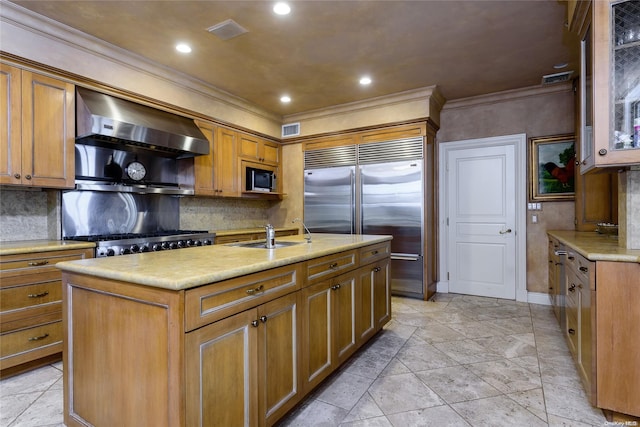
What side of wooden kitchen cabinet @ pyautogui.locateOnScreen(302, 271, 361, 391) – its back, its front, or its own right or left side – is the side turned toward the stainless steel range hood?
back

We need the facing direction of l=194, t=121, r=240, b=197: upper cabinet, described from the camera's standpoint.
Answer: facing the viewer and to the right of the viewer

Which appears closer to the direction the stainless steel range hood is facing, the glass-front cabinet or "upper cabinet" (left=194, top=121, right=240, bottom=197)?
the glass-front cabinet

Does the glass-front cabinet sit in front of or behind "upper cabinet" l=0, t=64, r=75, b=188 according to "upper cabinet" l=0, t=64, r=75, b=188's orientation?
in front

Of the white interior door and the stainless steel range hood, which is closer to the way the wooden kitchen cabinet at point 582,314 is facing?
the stainless steel range hood

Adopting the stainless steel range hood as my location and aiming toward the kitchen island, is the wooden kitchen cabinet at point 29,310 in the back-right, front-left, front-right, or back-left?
front-right

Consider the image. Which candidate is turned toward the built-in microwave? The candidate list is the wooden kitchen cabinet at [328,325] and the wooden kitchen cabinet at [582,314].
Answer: the wooden kitchen cabinet at [582,314]

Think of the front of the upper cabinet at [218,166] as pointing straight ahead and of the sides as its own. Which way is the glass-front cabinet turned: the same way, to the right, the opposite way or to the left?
to the right

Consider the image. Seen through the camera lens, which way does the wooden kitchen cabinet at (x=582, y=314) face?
facing to the left of the viewer

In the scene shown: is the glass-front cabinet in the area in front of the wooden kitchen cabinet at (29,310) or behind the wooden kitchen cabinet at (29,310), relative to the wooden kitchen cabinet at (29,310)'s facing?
in front

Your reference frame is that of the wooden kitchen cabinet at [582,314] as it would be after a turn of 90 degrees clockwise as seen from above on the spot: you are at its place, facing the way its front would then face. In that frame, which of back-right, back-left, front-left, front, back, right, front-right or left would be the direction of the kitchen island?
back-left

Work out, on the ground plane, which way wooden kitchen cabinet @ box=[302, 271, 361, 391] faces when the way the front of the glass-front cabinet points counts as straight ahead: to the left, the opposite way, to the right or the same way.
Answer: to the left

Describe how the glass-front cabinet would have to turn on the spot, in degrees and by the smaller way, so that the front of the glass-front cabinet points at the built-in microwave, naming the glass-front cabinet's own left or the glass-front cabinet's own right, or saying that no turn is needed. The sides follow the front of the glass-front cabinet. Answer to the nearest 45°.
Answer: approximately 90° to the glass-front cabinet's own right
